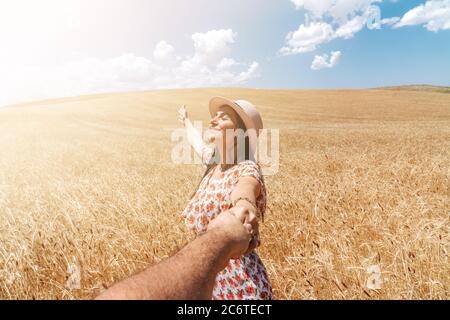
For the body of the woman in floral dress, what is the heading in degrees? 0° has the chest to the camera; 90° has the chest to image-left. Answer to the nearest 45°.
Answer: approximately 45°
